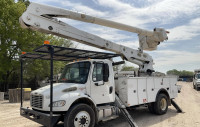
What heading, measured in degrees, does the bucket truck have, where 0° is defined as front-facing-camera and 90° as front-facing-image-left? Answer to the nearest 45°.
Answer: approximately 45°
